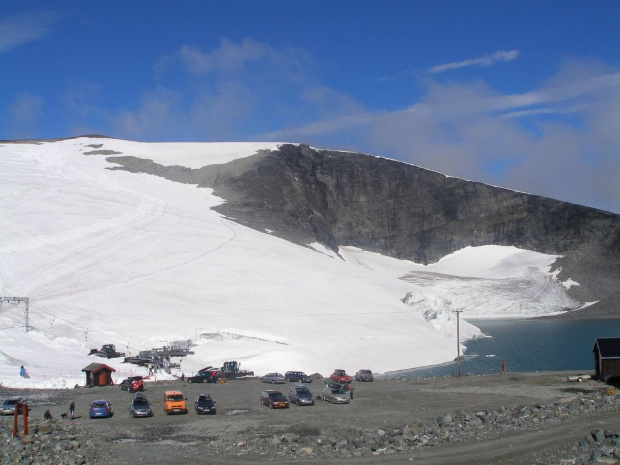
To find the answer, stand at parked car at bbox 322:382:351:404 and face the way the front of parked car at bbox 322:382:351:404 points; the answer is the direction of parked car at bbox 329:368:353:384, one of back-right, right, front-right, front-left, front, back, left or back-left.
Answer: back-left

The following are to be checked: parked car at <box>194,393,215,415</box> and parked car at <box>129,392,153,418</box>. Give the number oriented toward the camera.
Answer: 2

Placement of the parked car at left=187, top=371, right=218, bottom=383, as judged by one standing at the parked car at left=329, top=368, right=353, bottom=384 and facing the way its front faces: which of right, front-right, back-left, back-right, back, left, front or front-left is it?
back-right

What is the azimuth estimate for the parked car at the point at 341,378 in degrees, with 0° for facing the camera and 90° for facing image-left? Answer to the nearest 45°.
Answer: approximately 315°

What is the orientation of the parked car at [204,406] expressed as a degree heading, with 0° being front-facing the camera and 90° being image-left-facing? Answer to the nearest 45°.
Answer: approximately 0°

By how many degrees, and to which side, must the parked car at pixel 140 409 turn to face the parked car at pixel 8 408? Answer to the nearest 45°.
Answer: approximately 90° to its right

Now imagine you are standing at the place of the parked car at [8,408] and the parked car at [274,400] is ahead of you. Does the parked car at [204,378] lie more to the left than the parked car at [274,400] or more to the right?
left

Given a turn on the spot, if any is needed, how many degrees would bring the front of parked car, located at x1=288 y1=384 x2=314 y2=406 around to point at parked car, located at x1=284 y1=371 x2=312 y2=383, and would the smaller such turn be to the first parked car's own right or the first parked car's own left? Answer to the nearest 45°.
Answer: approximately 135° to the first parked car's own left

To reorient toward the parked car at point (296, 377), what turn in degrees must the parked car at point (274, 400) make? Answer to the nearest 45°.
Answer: approximately 135° to its left

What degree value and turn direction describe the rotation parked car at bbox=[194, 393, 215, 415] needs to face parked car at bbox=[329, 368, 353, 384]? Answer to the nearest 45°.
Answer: approximately 135° to its left
